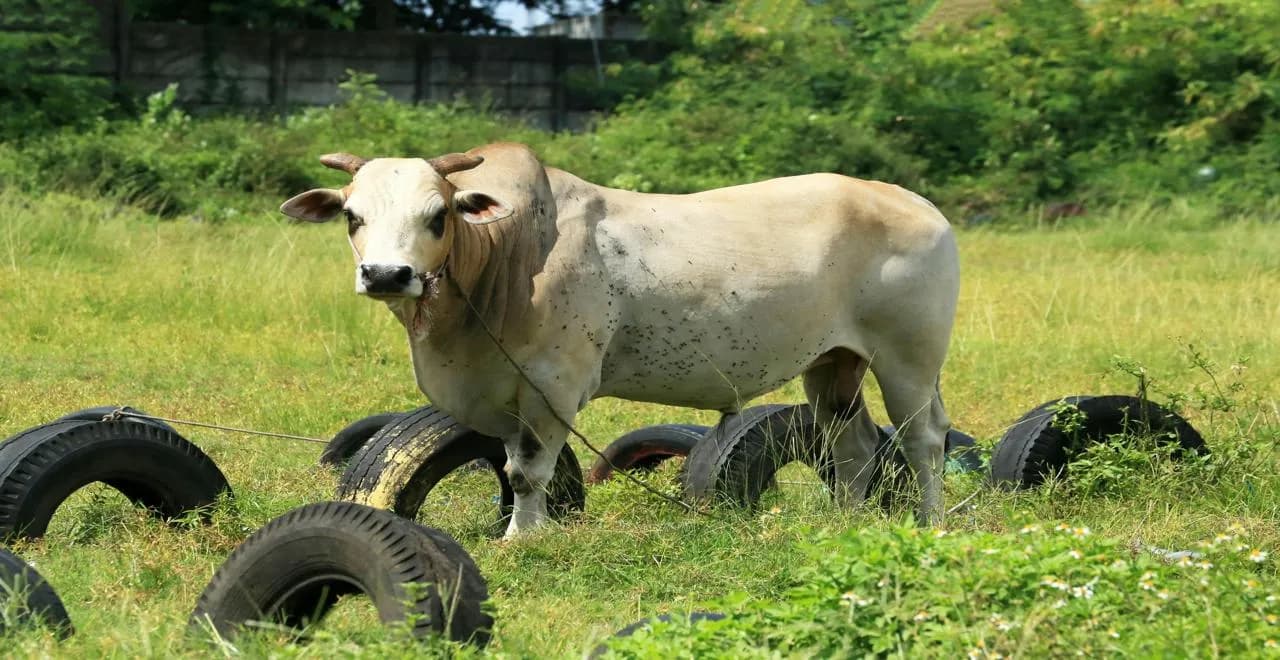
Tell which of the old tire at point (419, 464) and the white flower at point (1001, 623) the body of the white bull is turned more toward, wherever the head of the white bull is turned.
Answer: the old tire

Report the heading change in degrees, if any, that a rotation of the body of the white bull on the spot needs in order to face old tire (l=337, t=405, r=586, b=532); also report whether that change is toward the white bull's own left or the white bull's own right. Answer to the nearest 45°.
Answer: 0° — it already faces it

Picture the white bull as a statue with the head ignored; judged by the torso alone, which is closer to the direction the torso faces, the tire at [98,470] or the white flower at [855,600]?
the tire

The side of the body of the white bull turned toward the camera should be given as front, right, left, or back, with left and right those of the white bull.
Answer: left

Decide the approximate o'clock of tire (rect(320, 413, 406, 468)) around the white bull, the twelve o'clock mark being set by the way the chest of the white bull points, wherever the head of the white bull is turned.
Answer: The tire is roughly at 1 o'clock from the white bull.

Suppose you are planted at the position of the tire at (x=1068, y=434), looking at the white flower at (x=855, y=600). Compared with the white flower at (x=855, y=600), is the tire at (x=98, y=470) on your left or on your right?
right

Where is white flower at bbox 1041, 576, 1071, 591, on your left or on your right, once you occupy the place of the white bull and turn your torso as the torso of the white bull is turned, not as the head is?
on your left

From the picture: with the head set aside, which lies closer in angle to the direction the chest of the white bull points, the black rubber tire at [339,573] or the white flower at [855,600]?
the black rubber tire

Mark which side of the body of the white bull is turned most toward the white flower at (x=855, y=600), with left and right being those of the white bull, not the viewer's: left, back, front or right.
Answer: left

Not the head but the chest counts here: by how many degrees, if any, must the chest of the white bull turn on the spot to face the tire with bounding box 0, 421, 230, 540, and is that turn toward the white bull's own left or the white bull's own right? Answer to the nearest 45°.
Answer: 0° — it already faces it
